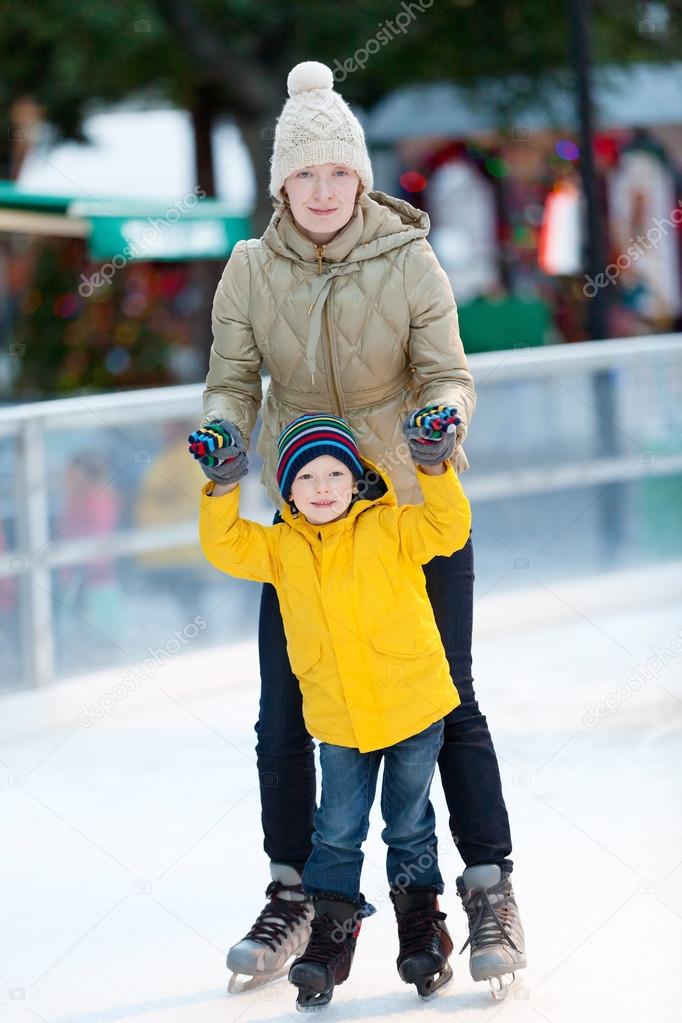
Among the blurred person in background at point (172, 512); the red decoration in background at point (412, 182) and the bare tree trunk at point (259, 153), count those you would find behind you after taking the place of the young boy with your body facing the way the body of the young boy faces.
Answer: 3

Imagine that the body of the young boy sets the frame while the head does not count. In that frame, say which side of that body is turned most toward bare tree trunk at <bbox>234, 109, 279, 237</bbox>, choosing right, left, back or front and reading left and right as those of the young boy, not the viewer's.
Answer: back

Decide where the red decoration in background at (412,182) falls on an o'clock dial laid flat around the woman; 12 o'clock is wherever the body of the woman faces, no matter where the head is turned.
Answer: The red decoration in background is roughly at 6 o'clock from the woman.

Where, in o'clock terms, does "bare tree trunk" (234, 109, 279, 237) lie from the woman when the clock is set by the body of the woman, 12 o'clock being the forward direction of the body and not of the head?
The bare tree trunk is roughly at 6 o'clock from the woman.

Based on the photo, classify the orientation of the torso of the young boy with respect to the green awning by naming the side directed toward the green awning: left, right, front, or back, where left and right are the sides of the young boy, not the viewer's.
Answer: back

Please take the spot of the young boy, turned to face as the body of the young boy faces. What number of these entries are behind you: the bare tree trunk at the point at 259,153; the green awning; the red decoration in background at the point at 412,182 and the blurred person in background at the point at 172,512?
4

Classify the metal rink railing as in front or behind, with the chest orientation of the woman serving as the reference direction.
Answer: behind

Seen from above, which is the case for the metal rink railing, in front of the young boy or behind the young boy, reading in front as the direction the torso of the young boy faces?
behind

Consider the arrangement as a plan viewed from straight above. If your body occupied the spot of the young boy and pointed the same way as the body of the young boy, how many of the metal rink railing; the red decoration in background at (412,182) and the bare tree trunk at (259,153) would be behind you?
3

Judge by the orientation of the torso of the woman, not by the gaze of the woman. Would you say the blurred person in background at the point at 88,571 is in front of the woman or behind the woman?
behind
